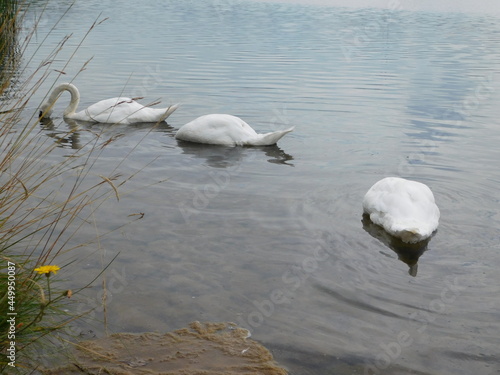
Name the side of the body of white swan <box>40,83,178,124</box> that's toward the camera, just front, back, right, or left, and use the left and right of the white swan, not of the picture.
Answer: left

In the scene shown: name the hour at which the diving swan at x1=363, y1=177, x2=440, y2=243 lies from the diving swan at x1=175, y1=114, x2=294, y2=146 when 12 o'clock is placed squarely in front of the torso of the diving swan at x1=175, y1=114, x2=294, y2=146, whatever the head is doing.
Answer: the diving swan at x1=363, y1=177, x2=440, y2=243 is roughly at 8 o'clock from the diving swan at x1=175, y1=114, x2=294, y2=146.

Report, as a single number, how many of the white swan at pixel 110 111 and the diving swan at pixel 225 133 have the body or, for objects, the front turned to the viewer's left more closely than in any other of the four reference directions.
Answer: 2

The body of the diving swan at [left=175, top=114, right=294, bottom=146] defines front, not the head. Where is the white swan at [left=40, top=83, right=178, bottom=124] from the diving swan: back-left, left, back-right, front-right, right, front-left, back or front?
front-right

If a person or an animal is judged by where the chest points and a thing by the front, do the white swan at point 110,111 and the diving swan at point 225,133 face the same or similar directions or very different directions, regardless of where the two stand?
same or similar directions

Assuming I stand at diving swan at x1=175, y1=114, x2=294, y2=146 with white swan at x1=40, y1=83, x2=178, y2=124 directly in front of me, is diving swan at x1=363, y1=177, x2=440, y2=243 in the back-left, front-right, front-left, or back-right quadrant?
back-left

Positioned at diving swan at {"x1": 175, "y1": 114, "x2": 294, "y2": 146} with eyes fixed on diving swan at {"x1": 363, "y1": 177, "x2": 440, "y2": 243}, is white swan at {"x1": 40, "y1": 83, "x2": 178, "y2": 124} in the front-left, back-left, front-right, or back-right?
back-right

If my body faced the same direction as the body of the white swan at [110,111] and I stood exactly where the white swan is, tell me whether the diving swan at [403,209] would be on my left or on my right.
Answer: on my left

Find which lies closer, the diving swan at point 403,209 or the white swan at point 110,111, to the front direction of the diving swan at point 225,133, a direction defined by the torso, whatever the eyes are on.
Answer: the white swan

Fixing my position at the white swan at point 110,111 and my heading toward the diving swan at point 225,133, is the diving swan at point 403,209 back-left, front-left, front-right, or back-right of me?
front-right

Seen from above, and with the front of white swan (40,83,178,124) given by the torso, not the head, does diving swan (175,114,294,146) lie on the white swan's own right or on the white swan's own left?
on the white swan's own left

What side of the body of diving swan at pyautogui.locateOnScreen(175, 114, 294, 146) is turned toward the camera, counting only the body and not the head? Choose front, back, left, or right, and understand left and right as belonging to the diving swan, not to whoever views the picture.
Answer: left
